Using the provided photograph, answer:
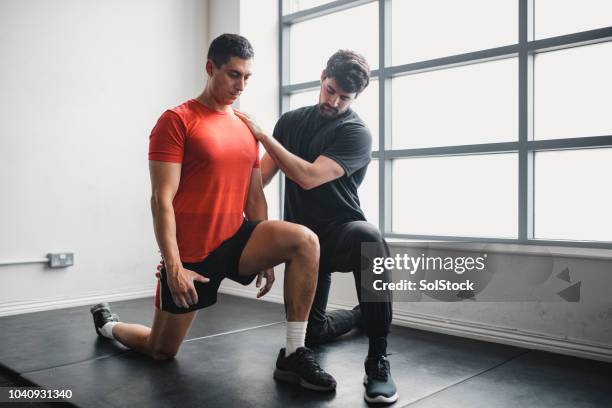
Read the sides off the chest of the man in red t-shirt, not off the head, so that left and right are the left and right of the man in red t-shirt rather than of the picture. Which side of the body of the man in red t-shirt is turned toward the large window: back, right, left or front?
left

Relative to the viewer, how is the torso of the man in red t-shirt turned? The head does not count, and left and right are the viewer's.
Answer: facing the viewer and to the right of the viewer

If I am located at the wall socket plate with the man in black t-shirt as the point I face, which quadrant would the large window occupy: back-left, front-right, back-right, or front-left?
front-left

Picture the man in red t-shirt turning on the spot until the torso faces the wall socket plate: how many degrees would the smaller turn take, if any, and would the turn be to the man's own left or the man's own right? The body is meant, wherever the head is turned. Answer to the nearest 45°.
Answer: approximately 180°

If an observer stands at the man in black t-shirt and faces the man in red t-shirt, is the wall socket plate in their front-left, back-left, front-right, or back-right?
front-right

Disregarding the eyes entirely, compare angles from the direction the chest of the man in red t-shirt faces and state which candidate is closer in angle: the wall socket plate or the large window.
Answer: the large window

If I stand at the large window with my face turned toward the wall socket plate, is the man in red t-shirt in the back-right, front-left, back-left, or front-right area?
front-left

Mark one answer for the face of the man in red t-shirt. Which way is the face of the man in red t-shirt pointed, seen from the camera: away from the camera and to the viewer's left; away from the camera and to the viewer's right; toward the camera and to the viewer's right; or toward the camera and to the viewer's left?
toward the camera and to the viewer's right

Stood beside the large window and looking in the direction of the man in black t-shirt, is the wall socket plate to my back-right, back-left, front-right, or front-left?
front-right

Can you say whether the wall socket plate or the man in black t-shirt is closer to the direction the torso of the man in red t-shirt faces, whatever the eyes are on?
the man in black t-shirt

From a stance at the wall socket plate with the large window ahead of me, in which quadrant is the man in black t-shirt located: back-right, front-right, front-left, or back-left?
front-right
